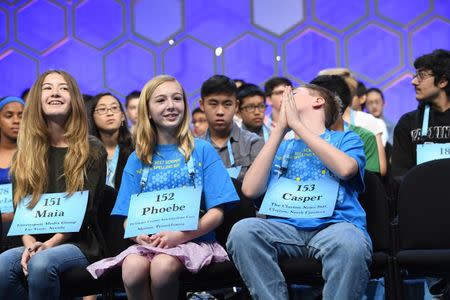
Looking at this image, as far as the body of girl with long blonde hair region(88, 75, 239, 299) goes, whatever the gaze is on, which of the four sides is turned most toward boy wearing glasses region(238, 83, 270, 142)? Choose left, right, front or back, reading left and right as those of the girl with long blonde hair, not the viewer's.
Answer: back

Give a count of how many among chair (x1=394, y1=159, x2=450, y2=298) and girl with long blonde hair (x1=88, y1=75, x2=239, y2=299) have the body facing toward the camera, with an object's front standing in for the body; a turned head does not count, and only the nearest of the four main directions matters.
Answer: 2

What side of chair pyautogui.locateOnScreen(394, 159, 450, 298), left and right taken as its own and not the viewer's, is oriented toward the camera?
front

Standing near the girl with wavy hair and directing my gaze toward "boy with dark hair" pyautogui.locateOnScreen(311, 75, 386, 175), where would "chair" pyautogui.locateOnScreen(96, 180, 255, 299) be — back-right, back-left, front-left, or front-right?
front-right

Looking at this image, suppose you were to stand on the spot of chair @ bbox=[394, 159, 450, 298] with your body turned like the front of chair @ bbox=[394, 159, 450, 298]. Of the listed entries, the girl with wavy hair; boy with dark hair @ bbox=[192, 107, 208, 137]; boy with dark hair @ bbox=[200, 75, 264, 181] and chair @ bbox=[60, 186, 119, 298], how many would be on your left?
0

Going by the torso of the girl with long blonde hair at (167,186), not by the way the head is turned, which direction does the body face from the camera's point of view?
toward the camera

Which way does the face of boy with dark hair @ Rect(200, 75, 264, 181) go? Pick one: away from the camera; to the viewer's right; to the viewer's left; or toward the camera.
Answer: toward the camera

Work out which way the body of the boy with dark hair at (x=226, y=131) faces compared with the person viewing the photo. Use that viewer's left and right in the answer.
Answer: facing the viewer

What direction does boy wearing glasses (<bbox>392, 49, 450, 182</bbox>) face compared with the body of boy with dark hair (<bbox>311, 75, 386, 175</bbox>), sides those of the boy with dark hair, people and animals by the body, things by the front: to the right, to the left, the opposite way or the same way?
the same way

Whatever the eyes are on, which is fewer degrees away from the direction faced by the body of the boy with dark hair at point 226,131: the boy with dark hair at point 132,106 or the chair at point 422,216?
the chair

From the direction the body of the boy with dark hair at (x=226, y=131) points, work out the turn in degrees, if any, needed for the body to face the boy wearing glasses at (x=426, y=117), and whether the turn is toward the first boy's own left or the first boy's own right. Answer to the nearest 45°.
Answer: approximately 90° to the first boy's own left

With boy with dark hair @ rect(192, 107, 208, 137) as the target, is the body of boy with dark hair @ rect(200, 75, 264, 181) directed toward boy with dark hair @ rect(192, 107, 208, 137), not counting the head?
no

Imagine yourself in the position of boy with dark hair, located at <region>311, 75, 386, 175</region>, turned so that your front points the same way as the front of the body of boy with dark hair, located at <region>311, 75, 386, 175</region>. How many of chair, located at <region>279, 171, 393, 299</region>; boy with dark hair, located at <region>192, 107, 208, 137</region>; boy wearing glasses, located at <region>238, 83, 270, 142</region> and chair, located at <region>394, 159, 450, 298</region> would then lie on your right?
2

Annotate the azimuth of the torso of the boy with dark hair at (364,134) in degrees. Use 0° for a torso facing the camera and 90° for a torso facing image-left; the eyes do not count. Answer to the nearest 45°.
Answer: approximately 45°

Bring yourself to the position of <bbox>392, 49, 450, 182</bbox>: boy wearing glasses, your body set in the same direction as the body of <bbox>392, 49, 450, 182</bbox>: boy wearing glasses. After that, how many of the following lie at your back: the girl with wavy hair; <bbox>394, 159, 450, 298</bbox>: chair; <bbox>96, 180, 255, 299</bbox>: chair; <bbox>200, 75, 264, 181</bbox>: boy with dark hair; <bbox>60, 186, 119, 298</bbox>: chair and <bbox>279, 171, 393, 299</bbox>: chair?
0

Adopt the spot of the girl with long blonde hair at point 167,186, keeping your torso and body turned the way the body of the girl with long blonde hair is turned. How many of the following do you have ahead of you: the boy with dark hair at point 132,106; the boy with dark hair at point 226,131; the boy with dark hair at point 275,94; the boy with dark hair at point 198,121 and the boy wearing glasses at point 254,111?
0
